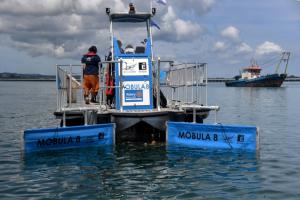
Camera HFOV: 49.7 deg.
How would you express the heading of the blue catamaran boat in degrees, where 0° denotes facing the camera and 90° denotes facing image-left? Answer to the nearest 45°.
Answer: approximately 0°

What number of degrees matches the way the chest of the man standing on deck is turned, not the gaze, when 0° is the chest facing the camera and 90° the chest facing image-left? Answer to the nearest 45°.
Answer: approximately 180°
